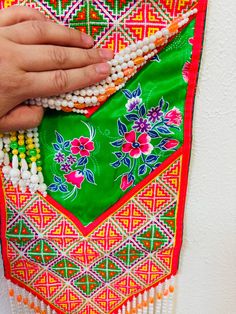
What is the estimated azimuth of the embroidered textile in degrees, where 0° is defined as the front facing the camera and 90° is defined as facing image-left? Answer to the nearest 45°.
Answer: approximately 0°
